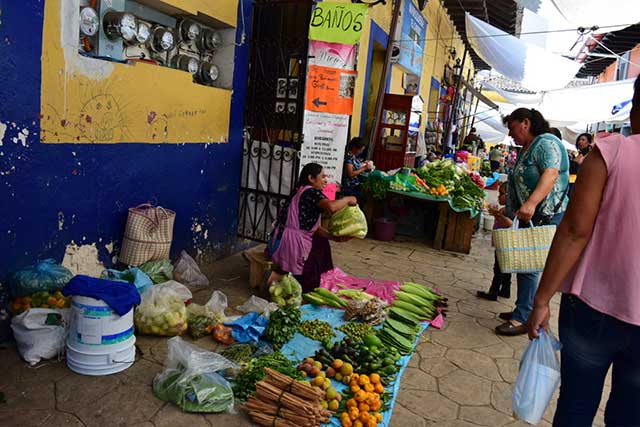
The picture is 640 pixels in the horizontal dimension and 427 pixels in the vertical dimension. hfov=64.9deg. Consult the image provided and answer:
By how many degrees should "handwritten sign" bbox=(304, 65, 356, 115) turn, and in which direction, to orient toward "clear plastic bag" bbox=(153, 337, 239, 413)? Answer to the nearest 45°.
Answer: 0° — it already faces it

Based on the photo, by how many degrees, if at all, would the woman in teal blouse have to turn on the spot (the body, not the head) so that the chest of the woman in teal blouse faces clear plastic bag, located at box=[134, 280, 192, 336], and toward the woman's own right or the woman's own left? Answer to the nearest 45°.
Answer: approximately 45° to the woman's own left

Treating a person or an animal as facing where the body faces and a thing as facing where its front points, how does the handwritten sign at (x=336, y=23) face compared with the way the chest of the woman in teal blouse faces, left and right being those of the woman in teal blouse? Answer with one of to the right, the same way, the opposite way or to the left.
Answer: to the left

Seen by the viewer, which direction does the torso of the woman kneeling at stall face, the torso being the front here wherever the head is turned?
to the viewer's right

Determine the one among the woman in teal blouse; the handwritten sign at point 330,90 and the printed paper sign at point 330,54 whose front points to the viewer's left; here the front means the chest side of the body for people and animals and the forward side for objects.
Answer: the woman in teal blouse

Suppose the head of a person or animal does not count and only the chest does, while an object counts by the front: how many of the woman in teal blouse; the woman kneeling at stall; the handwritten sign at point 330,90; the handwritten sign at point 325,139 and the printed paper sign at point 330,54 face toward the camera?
3

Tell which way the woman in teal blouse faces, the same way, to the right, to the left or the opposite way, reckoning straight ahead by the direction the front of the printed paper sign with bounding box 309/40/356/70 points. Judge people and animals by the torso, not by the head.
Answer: to the right

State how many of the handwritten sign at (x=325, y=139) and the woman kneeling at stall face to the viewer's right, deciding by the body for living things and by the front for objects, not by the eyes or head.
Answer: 1

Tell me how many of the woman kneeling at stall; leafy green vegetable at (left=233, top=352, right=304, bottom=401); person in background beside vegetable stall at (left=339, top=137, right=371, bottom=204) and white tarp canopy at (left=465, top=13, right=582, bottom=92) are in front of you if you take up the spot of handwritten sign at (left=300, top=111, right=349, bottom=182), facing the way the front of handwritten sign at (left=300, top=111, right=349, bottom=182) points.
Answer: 2

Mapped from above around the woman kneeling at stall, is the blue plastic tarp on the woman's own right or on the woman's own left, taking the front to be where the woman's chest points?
on the woman's own right

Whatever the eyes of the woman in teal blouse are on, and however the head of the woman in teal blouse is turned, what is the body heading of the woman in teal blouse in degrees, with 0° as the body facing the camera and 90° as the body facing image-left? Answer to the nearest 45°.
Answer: approximately 90°
